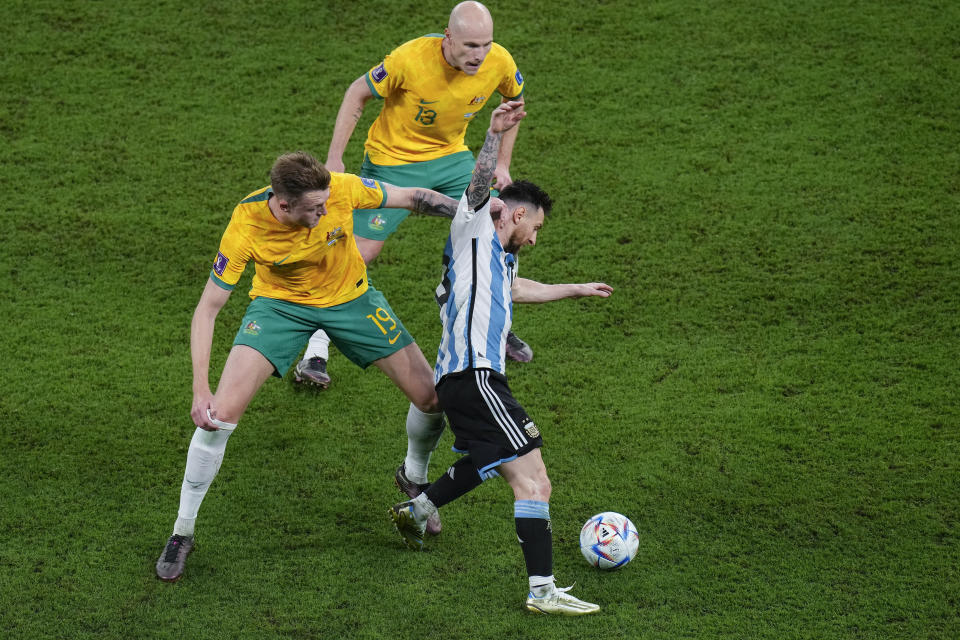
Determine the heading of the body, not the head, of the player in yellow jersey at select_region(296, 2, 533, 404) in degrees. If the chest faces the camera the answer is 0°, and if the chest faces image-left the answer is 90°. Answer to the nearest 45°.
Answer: approximately 315°

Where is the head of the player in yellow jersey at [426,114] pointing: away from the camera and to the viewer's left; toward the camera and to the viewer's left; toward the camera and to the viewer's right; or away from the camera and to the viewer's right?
toward the camera and to the viewer's right
